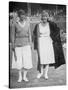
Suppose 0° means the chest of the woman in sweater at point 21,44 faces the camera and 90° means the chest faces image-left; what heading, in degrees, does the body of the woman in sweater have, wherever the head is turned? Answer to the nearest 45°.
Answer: approximately 0°

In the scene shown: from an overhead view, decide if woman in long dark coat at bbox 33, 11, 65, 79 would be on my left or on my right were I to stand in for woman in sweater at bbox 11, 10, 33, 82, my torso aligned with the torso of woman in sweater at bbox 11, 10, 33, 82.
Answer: on my left
